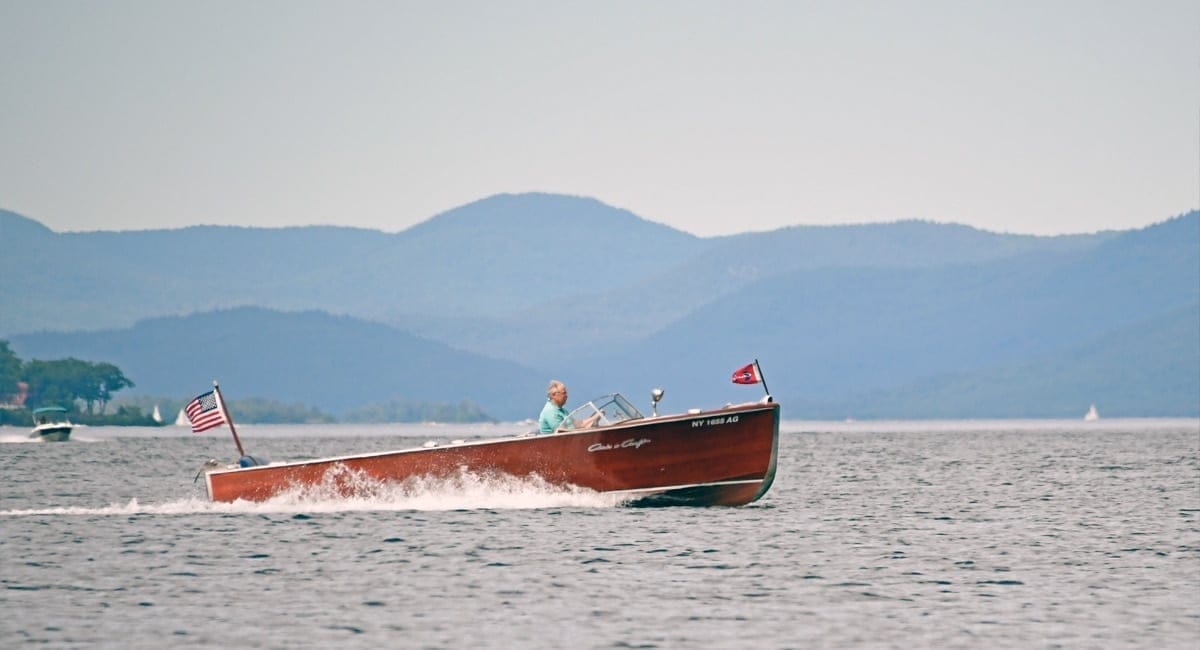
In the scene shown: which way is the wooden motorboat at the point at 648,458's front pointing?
to the viewer's right
